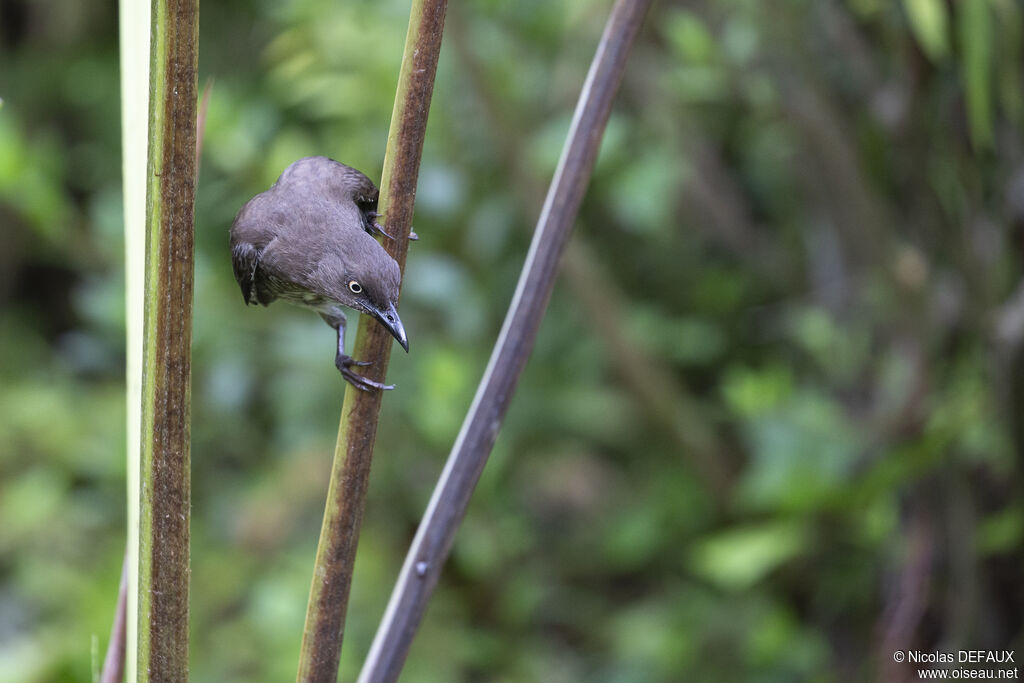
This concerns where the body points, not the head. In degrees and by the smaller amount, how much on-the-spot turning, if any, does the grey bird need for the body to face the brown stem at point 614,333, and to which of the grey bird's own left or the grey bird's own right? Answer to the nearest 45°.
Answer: approximately 90° to the grey bird's own left

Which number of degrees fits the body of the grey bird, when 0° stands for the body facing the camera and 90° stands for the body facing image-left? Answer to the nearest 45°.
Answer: approximately 315°

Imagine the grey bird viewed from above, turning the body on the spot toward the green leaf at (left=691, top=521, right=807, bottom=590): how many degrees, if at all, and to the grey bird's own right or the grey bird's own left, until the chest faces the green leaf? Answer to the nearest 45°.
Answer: approximately 90° to the grey bird's own left
